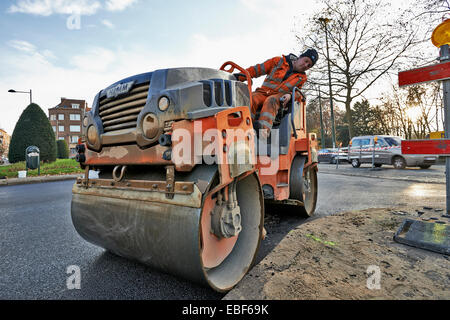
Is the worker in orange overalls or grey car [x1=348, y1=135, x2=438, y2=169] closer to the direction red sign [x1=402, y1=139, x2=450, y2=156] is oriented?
the worker in orange overalls

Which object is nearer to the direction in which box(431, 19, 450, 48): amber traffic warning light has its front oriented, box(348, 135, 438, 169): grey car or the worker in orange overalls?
the worker in orange overalls

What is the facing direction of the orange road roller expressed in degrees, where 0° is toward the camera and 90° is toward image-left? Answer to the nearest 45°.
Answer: approximately 45°

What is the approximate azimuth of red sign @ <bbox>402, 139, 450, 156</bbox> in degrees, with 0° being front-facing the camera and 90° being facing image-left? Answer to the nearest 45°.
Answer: approximately 0°

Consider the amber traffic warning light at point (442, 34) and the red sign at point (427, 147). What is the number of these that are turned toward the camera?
2

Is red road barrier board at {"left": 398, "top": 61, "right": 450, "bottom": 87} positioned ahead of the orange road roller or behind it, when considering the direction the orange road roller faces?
behind

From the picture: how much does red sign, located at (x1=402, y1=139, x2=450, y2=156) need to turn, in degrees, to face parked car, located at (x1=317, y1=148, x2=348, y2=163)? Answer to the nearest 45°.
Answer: approximately 180°

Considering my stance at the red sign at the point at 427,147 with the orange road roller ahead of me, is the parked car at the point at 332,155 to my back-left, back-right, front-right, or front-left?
back-right
